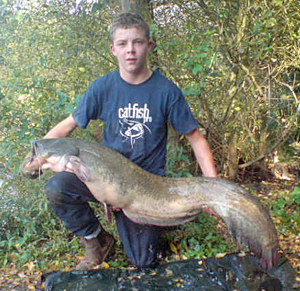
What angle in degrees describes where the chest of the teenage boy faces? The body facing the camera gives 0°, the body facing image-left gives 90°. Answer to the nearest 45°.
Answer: approximately 0°
